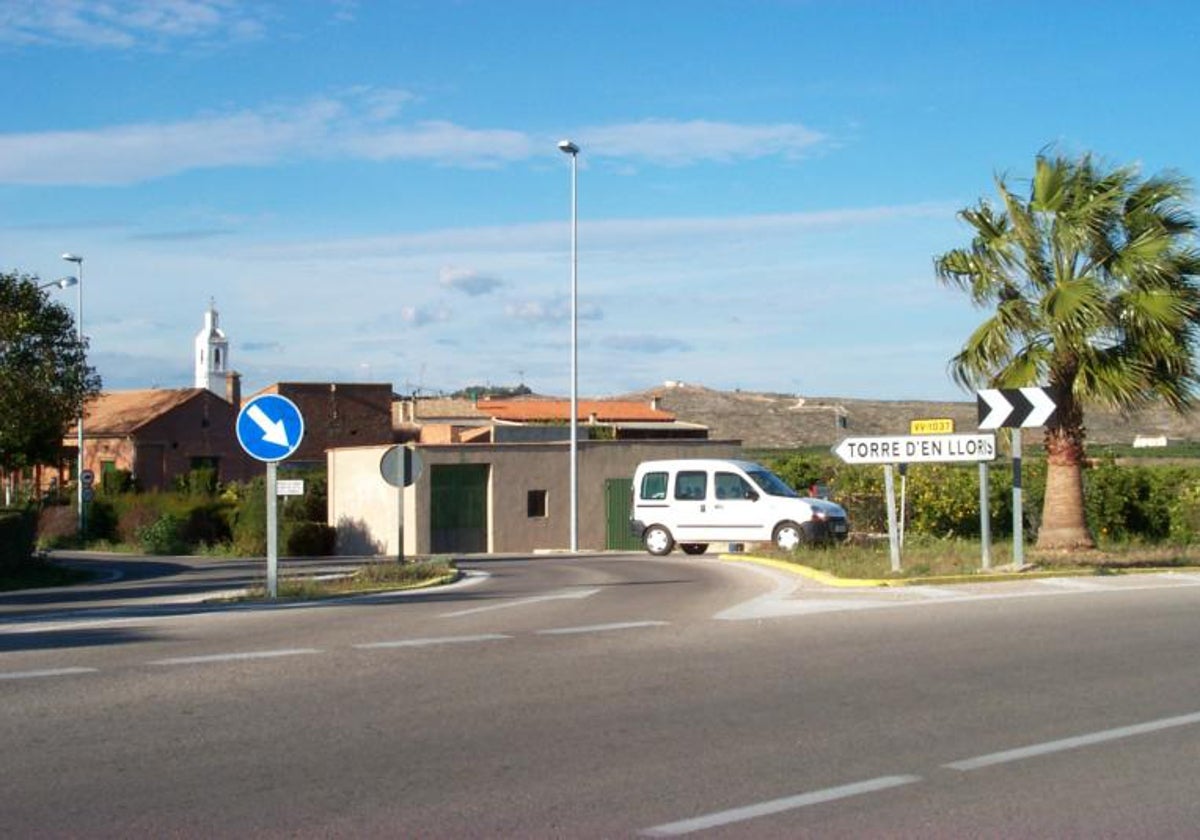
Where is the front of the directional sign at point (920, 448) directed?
toward the camera

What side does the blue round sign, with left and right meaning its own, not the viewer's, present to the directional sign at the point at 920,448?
left

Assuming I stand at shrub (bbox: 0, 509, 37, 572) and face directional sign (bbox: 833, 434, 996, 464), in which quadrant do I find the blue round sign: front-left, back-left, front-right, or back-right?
front-right

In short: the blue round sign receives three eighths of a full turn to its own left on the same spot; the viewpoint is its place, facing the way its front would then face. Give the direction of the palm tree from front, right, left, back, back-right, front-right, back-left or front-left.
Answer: front-right

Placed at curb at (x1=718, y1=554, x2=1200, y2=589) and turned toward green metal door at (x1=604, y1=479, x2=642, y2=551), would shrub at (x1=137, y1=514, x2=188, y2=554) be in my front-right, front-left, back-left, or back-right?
front-left

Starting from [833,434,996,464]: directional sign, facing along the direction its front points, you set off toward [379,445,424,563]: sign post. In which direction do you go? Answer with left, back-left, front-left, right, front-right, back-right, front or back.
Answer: right

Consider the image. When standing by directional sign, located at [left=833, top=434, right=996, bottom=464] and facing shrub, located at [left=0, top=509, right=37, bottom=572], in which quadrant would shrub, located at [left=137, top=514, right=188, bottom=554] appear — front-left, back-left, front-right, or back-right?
front-right

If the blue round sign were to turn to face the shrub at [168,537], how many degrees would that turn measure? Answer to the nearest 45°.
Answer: approximately 180°

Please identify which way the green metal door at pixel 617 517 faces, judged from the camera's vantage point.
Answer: facing the viewer

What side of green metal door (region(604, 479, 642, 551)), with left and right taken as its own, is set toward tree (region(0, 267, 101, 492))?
right

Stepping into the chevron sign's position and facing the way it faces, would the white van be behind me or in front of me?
behind

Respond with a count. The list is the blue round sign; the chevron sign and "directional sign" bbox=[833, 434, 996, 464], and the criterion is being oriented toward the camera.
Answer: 3

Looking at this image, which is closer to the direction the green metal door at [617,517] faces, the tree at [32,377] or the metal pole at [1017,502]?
the metal pole

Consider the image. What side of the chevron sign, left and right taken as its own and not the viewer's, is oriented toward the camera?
front
